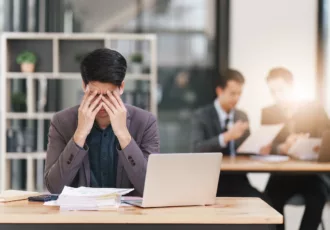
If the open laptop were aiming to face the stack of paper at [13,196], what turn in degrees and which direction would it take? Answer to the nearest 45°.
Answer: approximately 45° to its left

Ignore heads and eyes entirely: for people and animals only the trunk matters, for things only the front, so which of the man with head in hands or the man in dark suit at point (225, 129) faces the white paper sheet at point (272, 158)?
the man in dark suit

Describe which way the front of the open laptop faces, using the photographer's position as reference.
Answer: facing away from the viewer and to the left of the viewer

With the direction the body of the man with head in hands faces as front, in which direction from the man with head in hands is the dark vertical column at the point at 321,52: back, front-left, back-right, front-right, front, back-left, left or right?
back-left

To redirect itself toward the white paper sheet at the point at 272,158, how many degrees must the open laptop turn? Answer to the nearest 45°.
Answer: approximately 45° to its right

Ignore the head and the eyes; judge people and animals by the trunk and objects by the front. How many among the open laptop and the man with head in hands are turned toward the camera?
1

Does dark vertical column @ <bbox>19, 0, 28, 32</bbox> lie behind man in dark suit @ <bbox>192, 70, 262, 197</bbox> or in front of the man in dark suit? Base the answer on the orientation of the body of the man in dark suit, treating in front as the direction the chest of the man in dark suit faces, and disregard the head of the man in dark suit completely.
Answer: behind

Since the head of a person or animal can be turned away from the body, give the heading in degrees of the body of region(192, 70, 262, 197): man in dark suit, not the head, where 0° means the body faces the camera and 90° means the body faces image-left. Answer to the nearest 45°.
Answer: approximately 315°

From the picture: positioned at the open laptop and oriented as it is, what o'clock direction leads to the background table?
The background table is roughly at 2 o'clock from the open laptop.

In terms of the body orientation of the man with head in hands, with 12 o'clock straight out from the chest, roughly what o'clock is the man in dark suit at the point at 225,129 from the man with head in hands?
The man in dark suit is roughly at 7 o'clock from the man with head in hands.

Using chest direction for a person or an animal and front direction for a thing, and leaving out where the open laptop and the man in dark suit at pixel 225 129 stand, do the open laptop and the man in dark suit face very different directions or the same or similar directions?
very different directions
